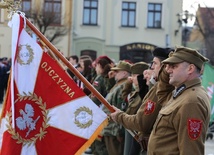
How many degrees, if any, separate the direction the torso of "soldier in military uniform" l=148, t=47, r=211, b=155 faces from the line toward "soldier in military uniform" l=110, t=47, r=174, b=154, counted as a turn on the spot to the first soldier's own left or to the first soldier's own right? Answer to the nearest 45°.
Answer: approximately 90° to the first soldier's own right

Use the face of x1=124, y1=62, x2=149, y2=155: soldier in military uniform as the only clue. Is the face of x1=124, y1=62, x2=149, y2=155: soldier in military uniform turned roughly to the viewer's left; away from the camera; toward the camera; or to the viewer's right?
to the viewer's left

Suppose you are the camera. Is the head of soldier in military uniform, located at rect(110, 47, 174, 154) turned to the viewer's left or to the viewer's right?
to the viewer's left

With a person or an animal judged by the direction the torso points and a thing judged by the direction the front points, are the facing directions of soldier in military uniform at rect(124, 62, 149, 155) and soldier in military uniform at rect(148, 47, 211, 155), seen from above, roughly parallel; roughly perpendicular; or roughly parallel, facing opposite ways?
roughly parallel

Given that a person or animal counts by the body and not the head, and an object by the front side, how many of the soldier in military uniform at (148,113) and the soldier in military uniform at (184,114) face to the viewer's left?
2

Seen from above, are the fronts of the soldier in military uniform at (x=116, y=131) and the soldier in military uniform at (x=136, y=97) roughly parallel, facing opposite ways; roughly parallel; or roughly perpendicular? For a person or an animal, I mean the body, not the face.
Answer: roughly parallel

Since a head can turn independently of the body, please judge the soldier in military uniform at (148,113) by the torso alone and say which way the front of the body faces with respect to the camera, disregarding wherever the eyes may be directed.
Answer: to the viewer's left

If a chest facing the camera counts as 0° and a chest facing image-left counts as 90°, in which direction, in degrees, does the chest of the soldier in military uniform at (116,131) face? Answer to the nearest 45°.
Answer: approximately 90°

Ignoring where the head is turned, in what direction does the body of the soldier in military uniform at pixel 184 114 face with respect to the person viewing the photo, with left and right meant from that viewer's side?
facing to the left of the viewer

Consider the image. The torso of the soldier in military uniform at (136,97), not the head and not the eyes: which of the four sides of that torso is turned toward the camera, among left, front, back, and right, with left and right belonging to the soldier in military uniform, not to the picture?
left

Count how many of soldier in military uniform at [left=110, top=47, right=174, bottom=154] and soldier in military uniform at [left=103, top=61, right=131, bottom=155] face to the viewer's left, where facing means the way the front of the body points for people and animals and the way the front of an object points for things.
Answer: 2

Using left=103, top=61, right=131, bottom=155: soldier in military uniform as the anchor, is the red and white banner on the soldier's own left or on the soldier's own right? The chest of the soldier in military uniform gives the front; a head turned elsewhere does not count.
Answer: on the soldier's own left

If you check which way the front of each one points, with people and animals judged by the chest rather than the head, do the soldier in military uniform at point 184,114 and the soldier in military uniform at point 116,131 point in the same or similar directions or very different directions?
same or similar directions
